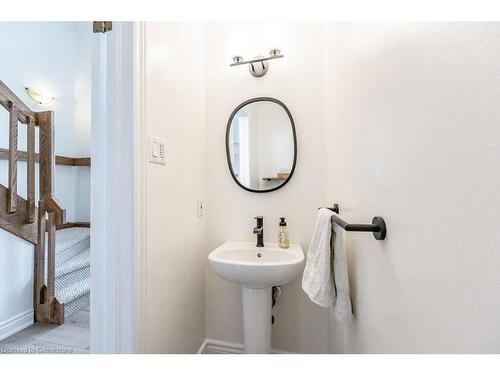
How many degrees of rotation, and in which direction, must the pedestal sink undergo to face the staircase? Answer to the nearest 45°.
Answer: approximately 90° to its right

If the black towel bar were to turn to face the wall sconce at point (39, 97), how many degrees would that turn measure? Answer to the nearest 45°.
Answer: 0° — it already faces it

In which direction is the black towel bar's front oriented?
to the viewer's left

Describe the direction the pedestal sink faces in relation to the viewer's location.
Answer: facing the viewer

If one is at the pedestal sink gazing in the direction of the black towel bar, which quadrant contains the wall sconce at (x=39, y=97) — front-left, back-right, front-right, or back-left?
back-right

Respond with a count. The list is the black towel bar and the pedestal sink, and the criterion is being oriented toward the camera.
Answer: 1

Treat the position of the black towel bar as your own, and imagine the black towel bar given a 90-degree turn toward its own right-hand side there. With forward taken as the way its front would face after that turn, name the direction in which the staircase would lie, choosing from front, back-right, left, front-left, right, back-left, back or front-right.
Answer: left

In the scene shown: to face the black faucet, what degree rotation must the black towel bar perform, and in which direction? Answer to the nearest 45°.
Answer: approximately 45° to its right

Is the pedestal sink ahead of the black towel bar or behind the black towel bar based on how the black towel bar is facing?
ahead

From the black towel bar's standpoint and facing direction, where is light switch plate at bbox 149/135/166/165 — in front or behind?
in front

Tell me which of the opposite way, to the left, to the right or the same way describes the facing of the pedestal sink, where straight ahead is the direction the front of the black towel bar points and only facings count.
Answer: to the left

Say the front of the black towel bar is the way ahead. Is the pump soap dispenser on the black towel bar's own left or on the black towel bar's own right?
on the black towel bar's own right

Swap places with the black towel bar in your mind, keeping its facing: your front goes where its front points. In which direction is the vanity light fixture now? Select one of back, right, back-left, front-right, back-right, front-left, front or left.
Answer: front-right
